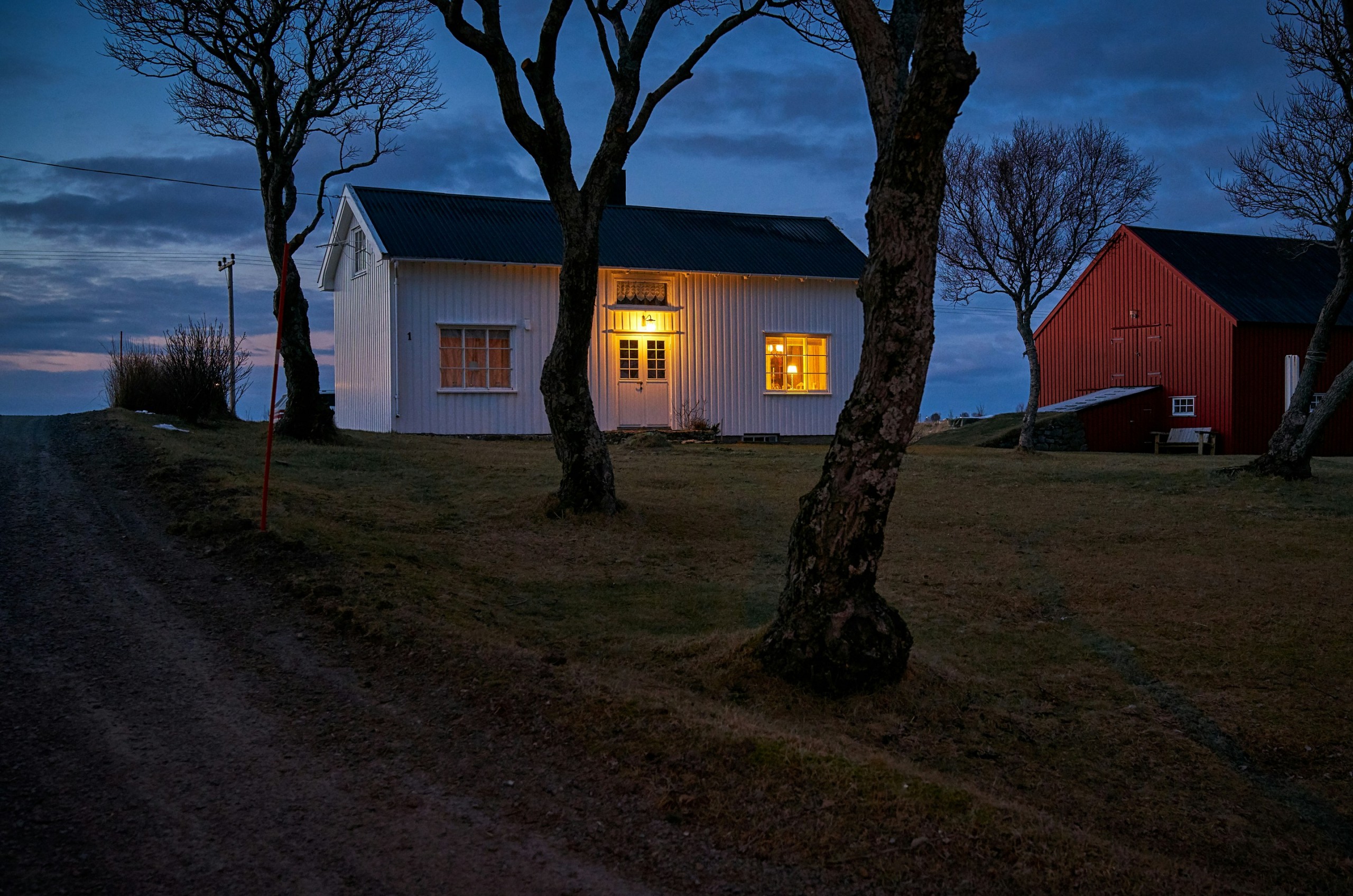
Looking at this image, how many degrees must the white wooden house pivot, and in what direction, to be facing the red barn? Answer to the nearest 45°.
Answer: approximately 90° to its left

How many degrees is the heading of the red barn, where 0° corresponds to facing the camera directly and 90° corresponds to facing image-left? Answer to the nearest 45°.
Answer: approximately 45°

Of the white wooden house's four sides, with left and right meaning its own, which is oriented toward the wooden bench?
left

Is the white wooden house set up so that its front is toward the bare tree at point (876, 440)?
yes

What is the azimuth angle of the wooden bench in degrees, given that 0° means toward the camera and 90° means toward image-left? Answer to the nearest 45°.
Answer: approximately 45°
